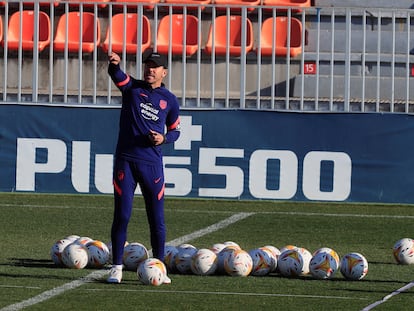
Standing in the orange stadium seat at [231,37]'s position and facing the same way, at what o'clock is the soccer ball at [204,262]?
The soccer ball is roughly at 12 o'clock from the orange stadium seat.

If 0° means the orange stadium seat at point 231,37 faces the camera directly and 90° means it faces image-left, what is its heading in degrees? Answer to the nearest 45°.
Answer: approximately 0°

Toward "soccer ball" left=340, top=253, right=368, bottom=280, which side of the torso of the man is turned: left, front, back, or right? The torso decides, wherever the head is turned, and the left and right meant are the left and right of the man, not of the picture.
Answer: left

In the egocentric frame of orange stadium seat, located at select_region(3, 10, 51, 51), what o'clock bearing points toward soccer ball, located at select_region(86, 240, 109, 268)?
The soccer ball is roughly at 12 o'clock from the orange stadium seat.

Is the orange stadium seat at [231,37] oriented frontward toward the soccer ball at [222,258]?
yes
